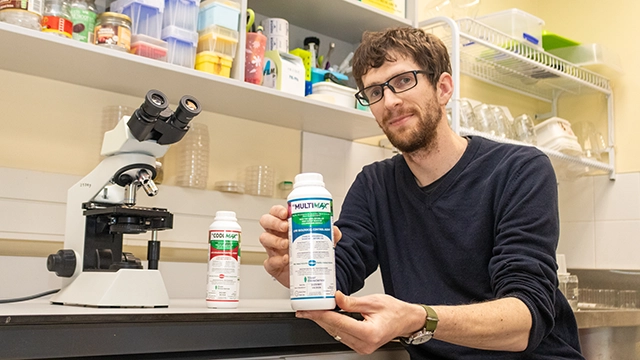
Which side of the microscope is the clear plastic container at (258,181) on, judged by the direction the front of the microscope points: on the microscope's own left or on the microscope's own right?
on the microscope's own left

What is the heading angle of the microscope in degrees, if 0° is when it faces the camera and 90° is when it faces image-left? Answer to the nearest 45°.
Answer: approximately 315°

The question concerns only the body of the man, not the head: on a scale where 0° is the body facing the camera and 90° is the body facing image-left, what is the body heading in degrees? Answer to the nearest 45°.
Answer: approximately 45°

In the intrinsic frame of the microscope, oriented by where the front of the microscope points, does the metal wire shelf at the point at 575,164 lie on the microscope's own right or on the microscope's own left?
on the microscope's own left

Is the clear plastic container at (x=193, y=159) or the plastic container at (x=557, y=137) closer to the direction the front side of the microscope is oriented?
the plastic container
